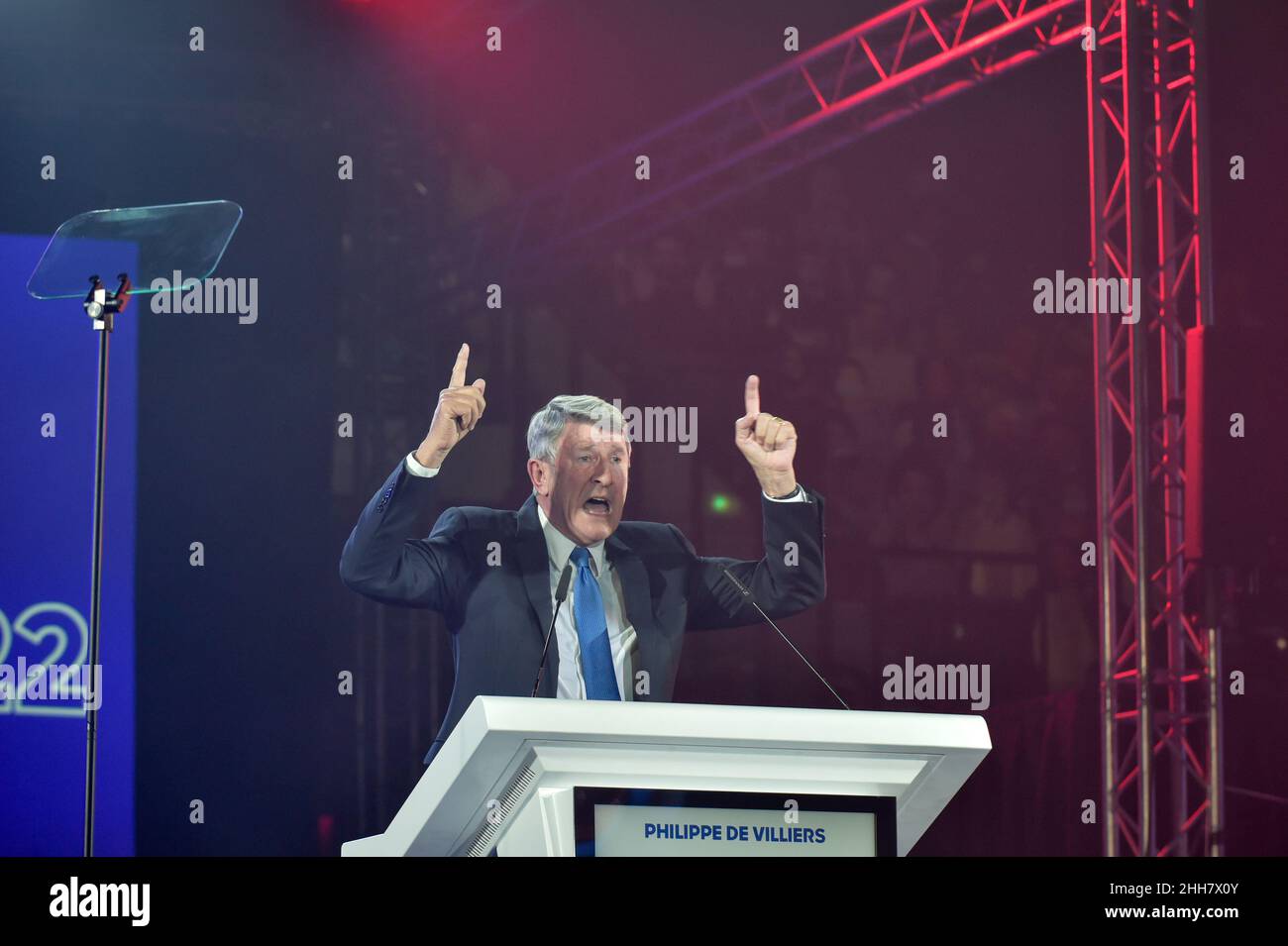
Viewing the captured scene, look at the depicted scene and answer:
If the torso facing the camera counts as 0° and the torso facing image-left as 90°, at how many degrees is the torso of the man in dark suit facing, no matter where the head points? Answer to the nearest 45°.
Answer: approximately 315°

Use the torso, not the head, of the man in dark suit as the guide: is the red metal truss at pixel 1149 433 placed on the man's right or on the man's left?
on the man's left

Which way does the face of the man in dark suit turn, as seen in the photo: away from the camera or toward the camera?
toward the camera
